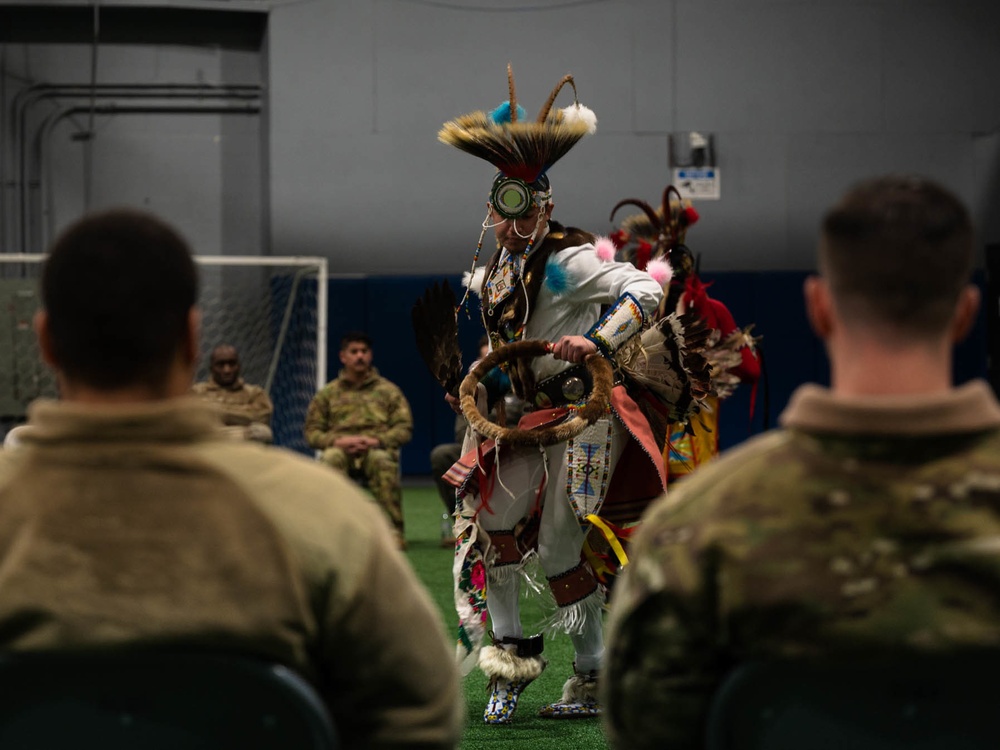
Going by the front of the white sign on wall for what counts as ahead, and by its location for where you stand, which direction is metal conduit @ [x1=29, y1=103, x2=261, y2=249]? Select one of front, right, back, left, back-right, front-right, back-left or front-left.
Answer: right

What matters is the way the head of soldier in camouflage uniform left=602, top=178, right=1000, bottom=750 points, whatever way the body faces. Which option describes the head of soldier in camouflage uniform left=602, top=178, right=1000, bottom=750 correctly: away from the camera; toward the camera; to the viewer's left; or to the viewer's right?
away from the camera

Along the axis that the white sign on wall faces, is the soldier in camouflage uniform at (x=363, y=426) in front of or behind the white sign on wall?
in front

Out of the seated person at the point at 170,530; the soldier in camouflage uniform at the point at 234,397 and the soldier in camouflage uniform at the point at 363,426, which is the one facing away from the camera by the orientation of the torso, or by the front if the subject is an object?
the seated person

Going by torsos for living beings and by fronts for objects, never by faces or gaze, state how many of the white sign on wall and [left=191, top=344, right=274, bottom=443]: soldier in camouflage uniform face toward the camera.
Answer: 2

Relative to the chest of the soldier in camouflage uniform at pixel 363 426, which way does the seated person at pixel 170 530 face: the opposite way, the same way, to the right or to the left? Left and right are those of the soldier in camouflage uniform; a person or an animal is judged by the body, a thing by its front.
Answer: the opposite way

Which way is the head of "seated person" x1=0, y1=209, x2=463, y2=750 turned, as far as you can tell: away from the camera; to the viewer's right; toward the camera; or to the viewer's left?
away from the camera

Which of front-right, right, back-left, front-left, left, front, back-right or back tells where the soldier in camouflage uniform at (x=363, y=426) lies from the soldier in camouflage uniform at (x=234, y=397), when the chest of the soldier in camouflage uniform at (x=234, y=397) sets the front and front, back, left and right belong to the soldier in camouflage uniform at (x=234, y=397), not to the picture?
front-left

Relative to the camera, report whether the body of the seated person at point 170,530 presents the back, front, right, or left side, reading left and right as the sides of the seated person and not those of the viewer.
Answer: back

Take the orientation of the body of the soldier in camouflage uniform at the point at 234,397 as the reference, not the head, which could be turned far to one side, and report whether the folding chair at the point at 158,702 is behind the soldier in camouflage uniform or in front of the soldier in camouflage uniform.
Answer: in front

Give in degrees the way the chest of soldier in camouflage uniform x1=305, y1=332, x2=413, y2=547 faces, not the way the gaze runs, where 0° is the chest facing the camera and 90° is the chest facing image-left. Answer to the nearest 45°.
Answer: approximately 0°

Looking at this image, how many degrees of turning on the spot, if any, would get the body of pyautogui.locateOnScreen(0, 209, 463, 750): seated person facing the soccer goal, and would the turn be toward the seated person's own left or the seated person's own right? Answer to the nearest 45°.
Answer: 0° — they already face it
